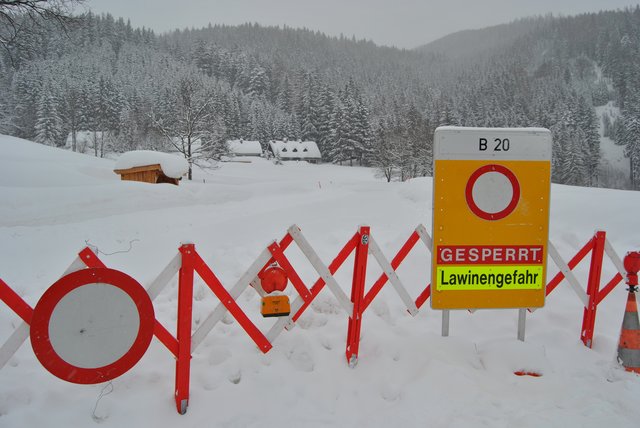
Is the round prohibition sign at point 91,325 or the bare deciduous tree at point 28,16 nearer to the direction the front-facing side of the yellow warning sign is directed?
the round prohibition sign

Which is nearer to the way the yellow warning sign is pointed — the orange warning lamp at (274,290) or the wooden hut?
the orange warning lamp

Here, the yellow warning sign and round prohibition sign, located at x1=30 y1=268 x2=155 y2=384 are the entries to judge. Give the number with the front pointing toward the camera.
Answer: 2

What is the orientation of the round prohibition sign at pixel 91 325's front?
toward the camera

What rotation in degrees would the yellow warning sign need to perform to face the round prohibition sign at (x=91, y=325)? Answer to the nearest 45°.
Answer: approximately 45° to its right

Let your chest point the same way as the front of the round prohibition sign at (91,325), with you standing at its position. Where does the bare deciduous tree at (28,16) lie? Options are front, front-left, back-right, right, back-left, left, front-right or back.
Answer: back

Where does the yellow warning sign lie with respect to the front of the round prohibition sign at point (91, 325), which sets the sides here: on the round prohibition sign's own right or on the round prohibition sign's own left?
on the round prohibition sign's own left

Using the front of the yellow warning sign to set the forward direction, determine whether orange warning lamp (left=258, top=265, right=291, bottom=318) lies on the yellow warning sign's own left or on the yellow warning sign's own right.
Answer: on the yellow warning sign's own right

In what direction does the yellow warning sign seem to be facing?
toward the camera

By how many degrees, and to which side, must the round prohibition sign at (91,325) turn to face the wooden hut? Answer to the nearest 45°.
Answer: approximately 180°

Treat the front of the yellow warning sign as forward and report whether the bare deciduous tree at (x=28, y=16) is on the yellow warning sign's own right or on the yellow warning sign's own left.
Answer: on the yellow warning sign's own right
